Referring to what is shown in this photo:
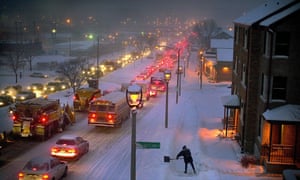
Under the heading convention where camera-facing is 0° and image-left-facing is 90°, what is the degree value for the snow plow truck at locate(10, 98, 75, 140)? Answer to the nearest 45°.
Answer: approximately 225°

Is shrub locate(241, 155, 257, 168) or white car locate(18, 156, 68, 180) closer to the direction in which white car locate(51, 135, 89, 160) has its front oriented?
the shrub

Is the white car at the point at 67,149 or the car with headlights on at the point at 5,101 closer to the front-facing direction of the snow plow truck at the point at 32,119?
the car with headlights on

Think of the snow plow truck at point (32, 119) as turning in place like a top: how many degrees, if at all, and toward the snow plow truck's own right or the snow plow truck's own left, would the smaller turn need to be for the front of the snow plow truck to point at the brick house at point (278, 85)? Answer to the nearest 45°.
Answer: approximately 90° to the snow plow truck's own right

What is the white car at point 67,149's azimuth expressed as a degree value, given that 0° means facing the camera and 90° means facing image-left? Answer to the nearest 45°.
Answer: approximately 225°

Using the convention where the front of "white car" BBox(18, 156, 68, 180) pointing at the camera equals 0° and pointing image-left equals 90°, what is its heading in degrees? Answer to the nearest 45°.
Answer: approximately 225°

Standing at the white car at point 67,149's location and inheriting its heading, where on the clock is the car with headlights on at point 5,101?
The car with headlights on is roughly at 10 o'clock from the white car.
